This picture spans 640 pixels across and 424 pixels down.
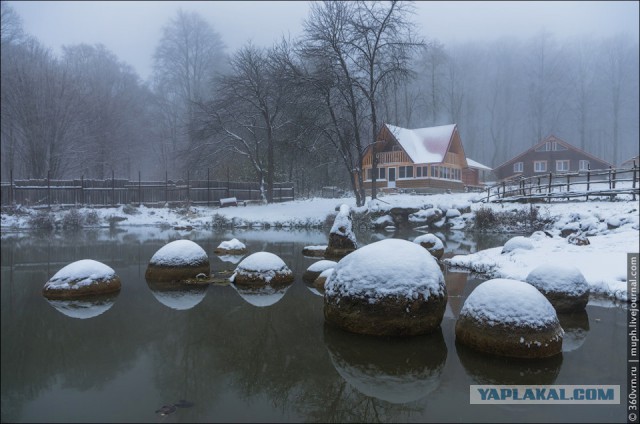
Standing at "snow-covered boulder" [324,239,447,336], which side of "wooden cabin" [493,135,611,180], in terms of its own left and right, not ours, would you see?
front

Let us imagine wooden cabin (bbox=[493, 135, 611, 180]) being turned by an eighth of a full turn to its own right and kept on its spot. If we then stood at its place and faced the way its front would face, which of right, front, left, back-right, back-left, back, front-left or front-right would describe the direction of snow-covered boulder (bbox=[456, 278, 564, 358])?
front-left

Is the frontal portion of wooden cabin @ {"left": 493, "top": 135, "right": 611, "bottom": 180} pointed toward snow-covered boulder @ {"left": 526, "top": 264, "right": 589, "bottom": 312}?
yes

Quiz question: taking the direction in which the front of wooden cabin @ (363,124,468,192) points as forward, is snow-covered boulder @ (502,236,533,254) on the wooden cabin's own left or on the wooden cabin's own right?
on the wooden cabin's own left

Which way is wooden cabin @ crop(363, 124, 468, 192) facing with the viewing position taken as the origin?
facing the viewer and to the left of the viewer

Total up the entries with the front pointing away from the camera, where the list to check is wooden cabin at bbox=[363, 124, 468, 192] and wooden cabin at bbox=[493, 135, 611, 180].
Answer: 0

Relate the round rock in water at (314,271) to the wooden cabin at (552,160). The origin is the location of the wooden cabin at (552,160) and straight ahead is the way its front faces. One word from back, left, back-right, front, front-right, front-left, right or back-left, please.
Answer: front

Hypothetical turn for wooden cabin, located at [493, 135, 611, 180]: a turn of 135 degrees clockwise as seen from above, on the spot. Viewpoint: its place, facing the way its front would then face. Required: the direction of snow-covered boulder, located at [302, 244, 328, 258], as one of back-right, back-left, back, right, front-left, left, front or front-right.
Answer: back-left

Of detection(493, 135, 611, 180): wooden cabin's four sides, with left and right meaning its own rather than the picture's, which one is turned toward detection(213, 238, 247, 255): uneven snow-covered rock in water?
front

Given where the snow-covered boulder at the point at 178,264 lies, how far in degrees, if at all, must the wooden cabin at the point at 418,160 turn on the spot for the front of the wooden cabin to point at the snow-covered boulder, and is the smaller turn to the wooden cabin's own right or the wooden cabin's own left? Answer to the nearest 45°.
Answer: approximately 45° to the wooden cabin's own left

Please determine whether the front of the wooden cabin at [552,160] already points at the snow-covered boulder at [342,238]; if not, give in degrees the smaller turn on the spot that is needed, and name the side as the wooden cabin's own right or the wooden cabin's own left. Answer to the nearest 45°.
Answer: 0° — it already faces it

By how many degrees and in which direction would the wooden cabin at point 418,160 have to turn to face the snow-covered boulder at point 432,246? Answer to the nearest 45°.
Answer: approximately 45° to its left

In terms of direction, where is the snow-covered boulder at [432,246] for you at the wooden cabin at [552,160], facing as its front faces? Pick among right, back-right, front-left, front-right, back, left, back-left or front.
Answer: front

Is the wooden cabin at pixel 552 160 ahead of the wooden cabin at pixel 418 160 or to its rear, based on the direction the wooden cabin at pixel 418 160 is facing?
to the rear

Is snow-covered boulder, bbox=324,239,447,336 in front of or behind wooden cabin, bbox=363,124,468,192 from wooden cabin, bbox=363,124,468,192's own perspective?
in front

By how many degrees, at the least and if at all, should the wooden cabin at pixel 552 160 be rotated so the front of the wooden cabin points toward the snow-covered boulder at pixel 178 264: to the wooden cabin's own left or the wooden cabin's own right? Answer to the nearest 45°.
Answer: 0° — it already faces it

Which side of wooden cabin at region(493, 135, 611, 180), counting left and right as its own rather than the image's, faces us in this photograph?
front
